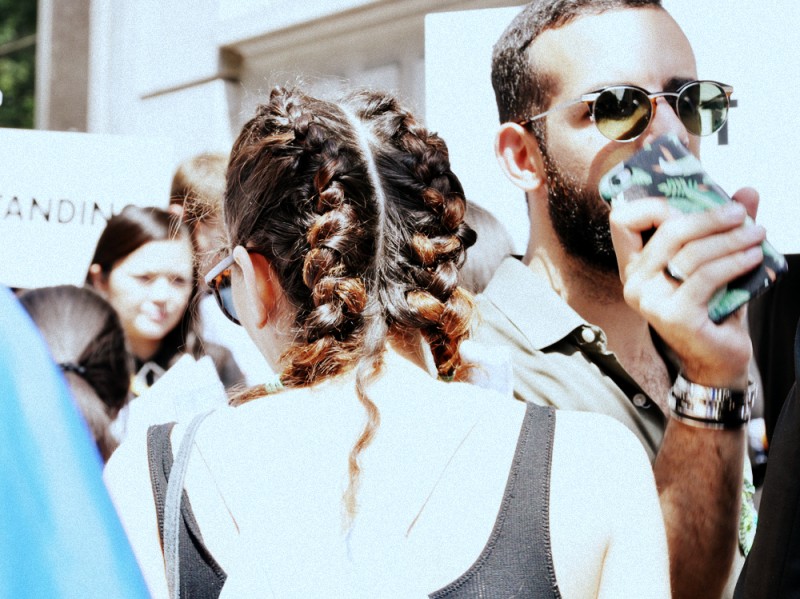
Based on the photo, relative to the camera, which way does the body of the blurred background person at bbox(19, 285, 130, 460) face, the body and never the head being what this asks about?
away from the camera

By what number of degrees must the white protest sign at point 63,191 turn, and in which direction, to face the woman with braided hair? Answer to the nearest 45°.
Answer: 0° — it already faces them

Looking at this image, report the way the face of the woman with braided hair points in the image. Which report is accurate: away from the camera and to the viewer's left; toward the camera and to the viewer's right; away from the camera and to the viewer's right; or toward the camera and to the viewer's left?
away from the camera and to the viewer's left

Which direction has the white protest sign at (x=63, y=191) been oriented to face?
toward the camera

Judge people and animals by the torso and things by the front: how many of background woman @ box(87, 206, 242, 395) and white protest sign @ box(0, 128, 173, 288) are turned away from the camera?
0

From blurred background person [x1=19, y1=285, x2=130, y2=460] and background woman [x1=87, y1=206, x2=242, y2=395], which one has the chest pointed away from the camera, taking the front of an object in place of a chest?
the blurred background person
